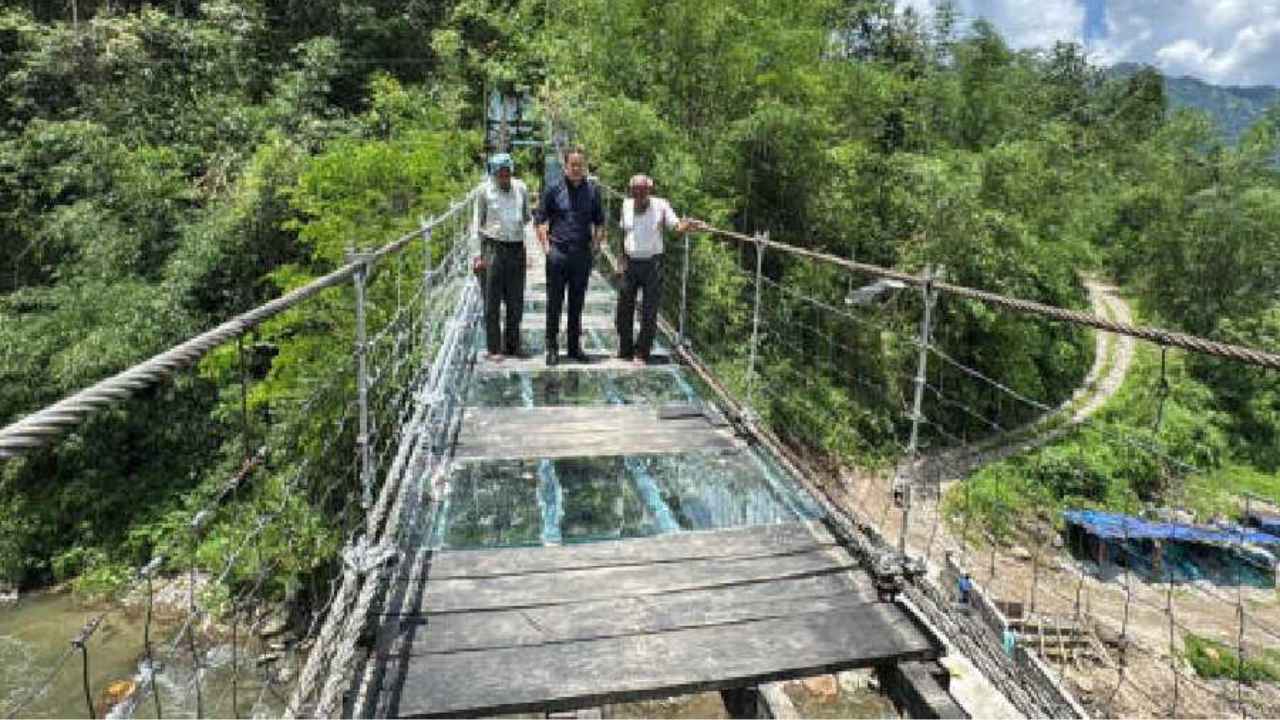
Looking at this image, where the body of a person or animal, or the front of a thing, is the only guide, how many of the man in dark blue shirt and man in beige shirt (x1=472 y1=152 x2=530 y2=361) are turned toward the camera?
2

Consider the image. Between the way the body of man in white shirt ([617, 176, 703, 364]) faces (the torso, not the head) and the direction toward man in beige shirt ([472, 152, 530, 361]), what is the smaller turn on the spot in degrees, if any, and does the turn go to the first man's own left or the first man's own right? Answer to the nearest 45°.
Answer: approximately 90° to the first man's own right

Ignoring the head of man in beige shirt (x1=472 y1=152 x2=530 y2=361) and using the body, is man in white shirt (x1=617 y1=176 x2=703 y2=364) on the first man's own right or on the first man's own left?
on the first man's own left
